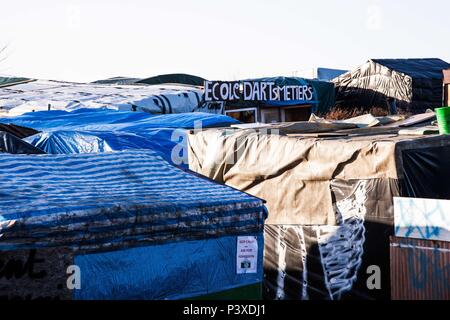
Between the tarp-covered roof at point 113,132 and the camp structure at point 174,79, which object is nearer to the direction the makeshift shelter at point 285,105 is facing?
the tarp-covered roof

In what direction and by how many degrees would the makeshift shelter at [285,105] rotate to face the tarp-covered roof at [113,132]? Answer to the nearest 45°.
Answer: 0° — it already faces it

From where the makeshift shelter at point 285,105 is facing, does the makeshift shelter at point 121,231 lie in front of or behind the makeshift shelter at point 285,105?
in front

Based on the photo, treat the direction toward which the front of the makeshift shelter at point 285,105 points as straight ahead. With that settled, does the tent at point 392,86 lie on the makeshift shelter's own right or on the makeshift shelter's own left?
on the makeshift shelter's own left

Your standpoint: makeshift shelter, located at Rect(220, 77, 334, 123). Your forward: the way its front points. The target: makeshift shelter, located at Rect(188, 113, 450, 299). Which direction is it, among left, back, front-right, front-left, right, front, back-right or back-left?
front

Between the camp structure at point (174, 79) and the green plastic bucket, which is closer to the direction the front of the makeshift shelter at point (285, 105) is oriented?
the green plastic bucket

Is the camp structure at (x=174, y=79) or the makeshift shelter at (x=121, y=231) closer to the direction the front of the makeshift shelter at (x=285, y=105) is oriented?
the makeshift shelter

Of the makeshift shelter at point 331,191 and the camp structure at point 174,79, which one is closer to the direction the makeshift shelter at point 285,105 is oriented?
the makeshift shelter

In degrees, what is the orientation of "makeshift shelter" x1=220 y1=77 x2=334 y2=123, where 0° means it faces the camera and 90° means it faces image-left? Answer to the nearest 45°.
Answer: approximately 0°
